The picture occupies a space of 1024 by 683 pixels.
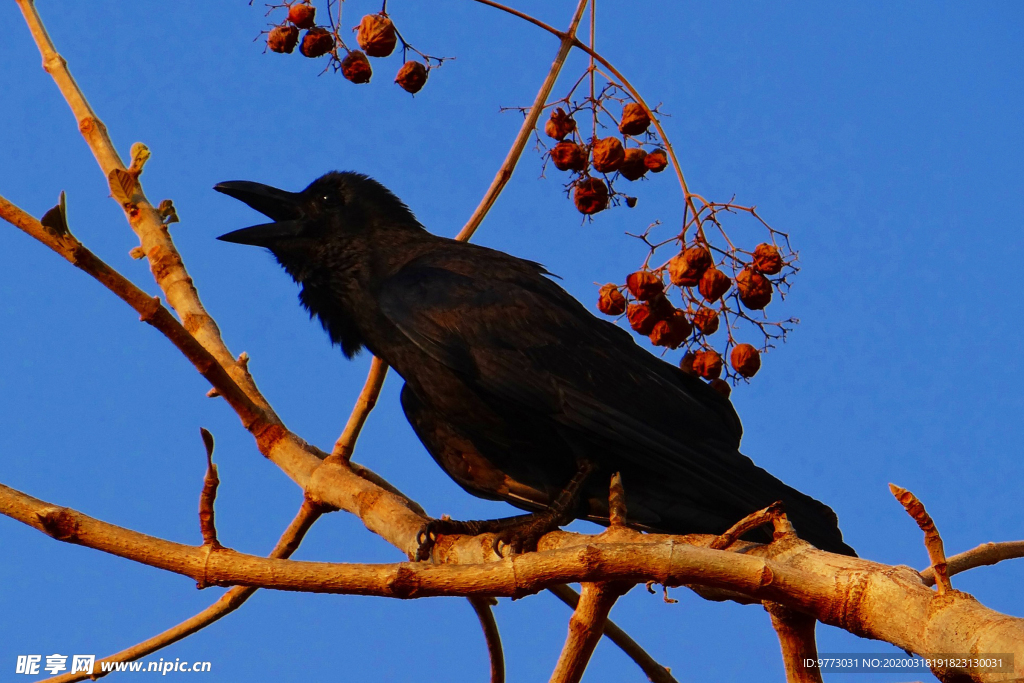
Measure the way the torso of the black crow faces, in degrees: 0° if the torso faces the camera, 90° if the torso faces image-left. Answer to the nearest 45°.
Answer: approximately 90°
